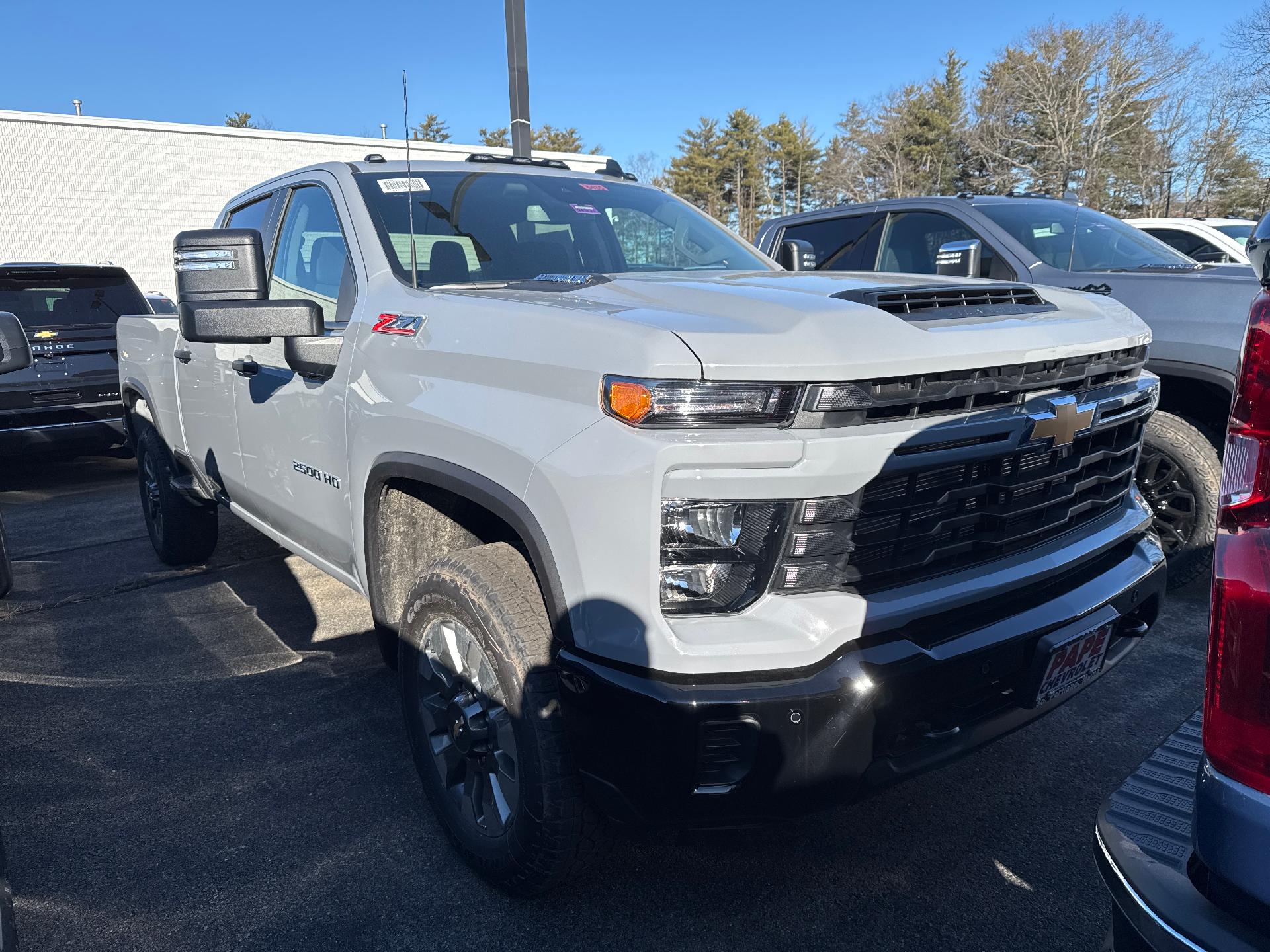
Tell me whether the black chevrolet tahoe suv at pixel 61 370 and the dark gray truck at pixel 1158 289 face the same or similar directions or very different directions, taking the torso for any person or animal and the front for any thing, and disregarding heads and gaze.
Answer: very different directions

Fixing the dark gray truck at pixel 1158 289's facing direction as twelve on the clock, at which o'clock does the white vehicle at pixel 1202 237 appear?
The white vehicle is roughly at 8 o'clock from the dark gray truck.

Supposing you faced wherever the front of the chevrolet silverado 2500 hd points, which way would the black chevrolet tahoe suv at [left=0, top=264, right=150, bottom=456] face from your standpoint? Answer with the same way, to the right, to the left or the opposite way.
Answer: the opposite way

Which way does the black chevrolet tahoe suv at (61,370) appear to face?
away from the camera

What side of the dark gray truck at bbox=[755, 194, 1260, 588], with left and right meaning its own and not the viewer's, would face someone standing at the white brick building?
back

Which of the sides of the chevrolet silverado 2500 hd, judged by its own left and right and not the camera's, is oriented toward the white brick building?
back

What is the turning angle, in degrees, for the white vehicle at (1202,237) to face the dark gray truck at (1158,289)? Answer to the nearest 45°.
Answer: approximately 45° to its right

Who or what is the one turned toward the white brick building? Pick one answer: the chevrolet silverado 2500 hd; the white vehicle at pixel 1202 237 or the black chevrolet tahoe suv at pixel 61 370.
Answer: the black chevrolet tahoe suv

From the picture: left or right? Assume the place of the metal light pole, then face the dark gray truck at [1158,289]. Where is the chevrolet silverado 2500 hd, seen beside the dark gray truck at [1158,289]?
right
